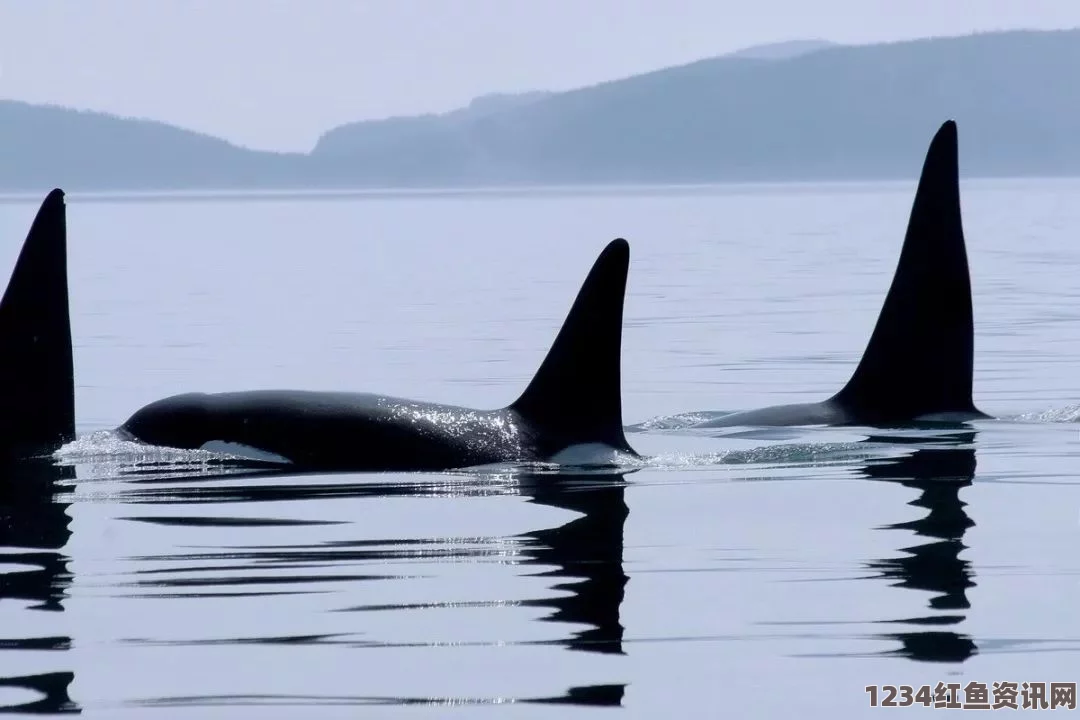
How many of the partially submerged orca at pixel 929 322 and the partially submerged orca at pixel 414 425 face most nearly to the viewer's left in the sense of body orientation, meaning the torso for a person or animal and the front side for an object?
2

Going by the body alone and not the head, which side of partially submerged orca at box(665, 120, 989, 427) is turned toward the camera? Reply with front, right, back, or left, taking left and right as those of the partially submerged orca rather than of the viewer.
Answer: left

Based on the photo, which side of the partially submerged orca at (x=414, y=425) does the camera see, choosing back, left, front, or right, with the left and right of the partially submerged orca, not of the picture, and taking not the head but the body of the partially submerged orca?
left

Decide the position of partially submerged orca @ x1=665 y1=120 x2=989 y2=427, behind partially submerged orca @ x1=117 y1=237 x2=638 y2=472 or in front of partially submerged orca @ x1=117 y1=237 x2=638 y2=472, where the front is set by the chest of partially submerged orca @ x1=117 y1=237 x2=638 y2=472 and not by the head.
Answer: behind
